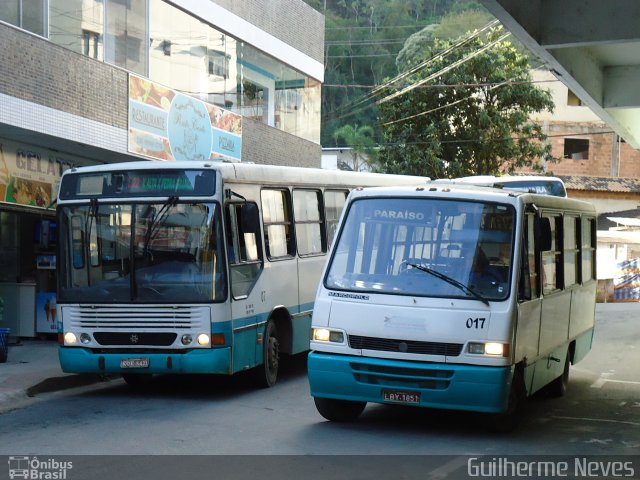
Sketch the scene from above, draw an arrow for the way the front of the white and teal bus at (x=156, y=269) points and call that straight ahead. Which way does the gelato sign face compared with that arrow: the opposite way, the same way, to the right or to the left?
to the left

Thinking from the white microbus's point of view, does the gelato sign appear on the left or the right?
on its right

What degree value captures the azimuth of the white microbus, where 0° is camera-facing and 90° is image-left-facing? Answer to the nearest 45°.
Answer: approximately 45°

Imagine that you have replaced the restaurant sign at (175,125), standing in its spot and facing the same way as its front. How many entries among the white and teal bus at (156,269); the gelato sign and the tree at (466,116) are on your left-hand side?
1

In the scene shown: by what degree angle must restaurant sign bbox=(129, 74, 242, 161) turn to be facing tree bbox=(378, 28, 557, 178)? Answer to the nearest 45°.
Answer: approximately 90° to its left

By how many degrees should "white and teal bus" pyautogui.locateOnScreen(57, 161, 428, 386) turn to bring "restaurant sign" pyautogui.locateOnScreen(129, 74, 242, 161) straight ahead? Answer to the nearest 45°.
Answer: approximately 135° to its right

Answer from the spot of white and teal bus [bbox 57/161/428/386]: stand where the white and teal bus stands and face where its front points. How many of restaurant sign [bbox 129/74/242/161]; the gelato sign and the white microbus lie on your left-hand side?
1

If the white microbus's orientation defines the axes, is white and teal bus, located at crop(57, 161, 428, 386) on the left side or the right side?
on its right

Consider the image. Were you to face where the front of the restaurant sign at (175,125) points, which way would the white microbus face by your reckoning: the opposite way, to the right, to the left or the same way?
to the right

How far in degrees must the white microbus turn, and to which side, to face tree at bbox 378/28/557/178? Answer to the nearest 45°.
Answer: approximately 135° to its right

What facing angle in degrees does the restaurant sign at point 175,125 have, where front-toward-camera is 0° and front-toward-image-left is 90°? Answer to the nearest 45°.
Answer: approximately 315°
